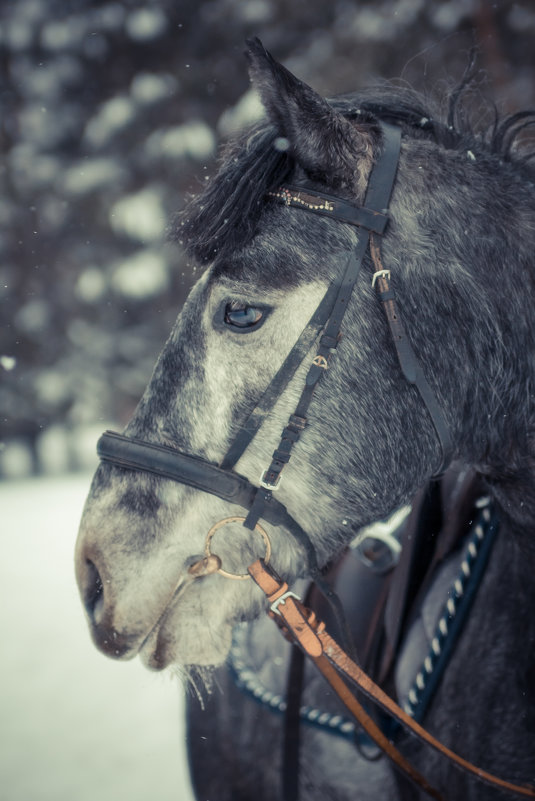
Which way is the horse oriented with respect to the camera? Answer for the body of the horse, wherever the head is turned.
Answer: to the viewer's left
